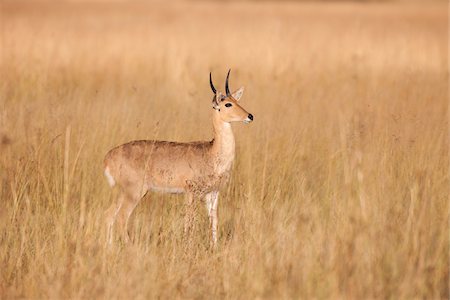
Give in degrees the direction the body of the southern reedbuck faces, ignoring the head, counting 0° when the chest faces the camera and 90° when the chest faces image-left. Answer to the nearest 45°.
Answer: approximately 270°
